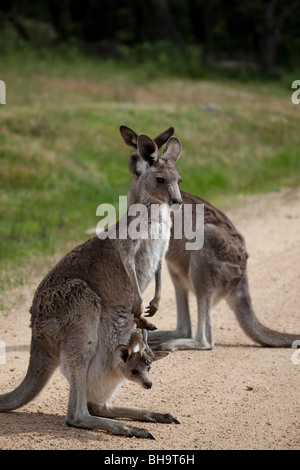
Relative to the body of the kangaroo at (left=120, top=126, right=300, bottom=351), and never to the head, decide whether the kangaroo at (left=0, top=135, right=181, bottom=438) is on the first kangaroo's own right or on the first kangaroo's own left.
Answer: on the first kangaroo's own left

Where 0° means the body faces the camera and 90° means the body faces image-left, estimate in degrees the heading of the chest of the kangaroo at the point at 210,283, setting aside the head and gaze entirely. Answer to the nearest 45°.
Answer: approximately 90°
